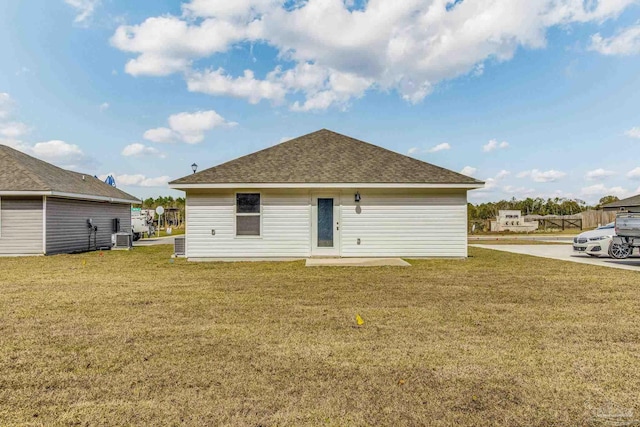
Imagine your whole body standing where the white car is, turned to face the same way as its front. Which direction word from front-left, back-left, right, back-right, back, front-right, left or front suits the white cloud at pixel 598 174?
back-right

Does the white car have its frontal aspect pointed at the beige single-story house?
yes

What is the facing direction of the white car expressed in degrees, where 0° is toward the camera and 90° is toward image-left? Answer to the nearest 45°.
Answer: approximately 45°

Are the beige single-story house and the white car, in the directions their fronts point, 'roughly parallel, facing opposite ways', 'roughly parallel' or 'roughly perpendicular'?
roughly perpendicular
